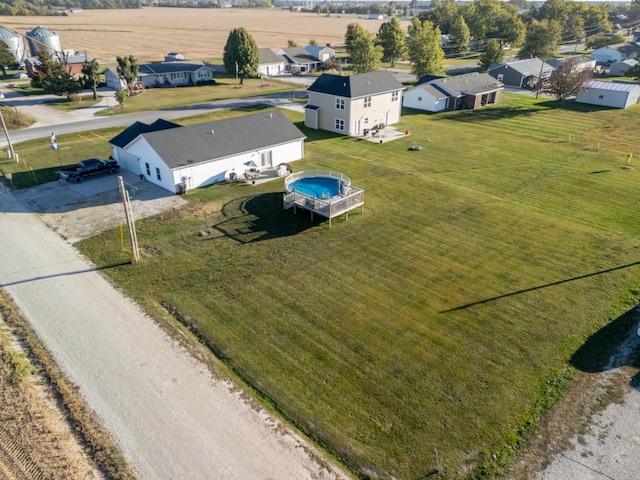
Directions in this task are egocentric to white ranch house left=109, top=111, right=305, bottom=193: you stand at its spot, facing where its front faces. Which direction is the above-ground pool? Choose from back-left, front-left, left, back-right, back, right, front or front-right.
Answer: back

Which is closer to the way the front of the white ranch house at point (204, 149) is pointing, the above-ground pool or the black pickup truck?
the black pickup truck

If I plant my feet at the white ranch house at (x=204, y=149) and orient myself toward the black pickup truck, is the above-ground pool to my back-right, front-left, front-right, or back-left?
back-left

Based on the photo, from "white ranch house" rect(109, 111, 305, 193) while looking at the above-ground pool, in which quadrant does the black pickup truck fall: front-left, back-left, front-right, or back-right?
back-right

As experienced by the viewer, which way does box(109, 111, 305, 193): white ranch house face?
facing away from the viewer and to the left of the viewer
